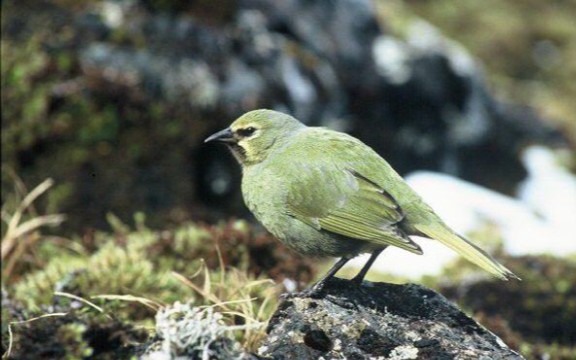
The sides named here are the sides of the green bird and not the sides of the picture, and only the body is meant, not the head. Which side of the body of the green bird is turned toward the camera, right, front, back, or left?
left

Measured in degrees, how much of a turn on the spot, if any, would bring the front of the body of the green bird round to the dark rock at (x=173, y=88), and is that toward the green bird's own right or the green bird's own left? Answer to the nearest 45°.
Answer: approximately 45° to the green bird's own right
